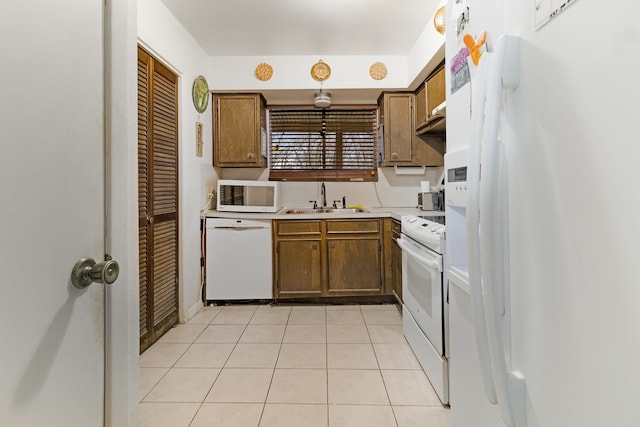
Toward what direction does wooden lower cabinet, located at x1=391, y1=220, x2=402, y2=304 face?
to the viewer's left

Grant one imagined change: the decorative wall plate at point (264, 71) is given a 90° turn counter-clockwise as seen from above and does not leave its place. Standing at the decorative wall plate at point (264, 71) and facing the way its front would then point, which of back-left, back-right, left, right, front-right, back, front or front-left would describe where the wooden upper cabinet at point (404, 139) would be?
front

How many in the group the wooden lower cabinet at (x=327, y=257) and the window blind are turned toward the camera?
2

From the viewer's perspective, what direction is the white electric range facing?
to the viewer's left

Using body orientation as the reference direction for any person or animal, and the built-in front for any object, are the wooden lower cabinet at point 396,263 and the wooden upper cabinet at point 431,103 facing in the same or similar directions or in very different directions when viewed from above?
same or similar directions

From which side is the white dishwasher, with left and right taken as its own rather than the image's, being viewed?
front

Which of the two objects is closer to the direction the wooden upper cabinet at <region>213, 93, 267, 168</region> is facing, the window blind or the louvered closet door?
the louvered closet door

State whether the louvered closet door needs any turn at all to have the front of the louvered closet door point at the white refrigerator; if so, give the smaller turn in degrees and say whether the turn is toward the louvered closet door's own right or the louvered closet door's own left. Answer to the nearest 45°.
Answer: approximately 45° to the louvered closet door's own right

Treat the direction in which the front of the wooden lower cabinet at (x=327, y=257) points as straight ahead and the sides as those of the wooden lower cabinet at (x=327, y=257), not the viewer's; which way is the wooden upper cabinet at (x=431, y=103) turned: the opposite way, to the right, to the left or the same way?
to the right

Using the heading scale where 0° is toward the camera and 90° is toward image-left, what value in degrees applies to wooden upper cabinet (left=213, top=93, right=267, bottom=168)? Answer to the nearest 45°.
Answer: approximately 0°

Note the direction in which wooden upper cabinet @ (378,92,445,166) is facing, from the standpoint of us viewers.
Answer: facing the viewer

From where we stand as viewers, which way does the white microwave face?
facing the viewer

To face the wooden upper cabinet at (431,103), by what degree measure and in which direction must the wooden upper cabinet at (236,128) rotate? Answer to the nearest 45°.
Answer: approximately 45° to its left
